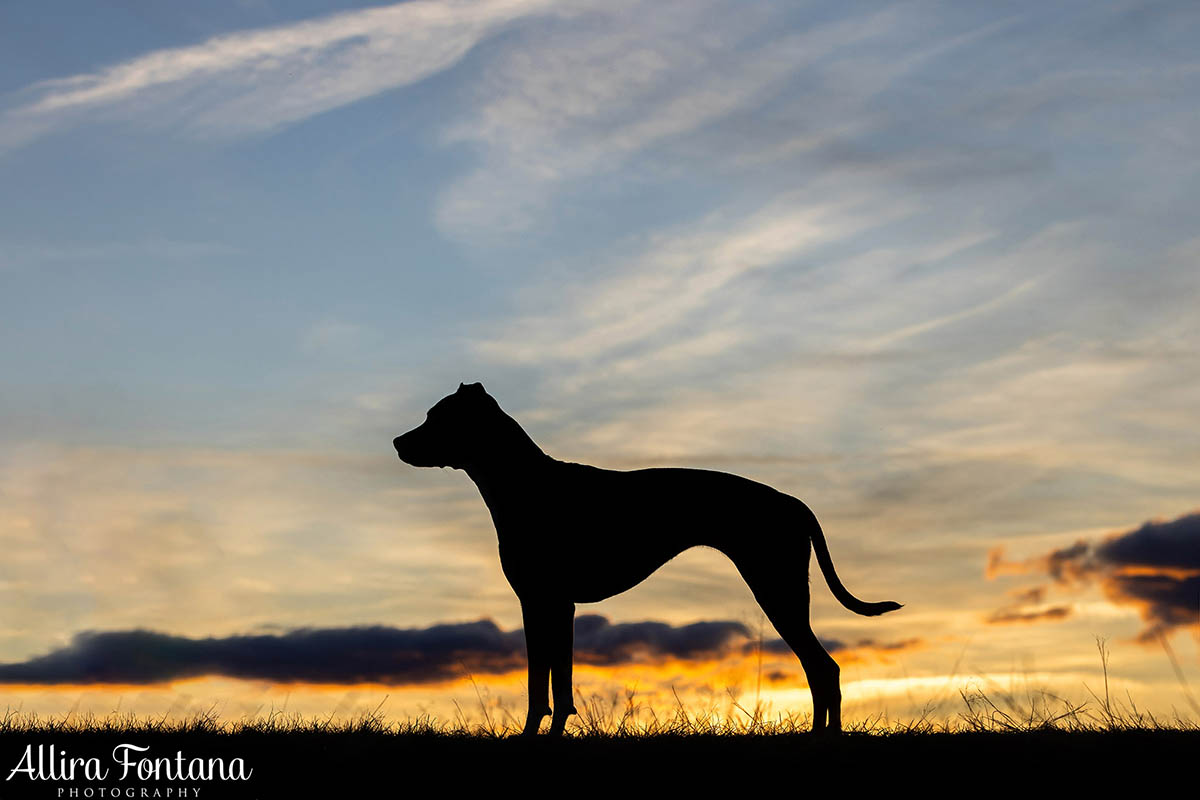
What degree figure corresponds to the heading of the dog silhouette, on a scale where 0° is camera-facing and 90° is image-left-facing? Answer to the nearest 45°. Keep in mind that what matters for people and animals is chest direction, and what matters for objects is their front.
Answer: approximately 90°
